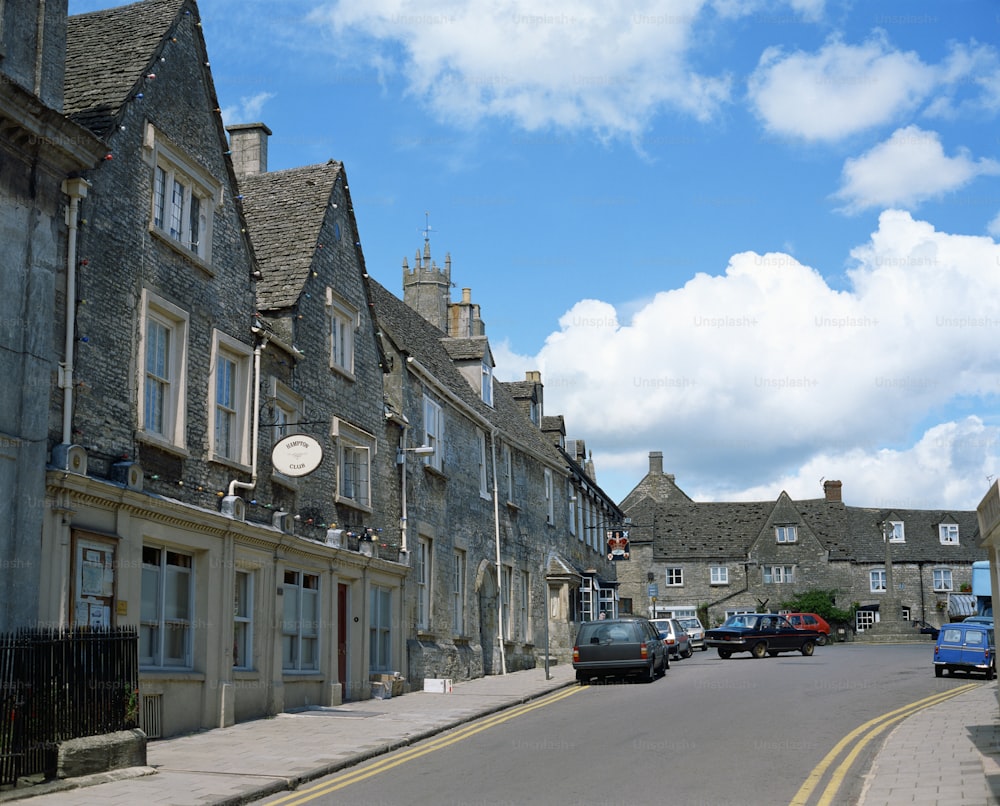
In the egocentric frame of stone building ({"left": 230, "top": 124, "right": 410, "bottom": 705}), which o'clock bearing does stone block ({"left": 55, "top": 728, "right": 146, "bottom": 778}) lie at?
The stone block is roughly at 2 o'clock from the stone building.

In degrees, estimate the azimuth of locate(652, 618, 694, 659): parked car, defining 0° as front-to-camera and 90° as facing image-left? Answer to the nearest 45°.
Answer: approximately 225°

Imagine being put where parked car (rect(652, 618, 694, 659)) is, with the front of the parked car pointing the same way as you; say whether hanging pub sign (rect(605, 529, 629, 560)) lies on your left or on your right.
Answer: on your left

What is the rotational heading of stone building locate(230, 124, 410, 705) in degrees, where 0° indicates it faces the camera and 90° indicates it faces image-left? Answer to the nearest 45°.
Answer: approximately 315°

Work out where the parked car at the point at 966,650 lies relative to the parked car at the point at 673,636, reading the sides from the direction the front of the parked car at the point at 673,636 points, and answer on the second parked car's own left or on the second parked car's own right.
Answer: on the second parked car's own right

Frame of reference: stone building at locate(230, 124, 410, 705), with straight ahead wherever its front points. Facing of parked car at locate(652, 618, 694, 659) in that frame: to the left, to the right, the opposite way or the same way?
to the left
